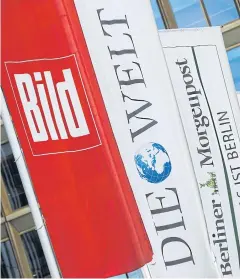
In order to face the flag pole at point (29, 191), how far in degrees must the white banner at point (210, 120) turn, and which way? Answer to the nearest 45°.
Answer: approximately 45° to its right

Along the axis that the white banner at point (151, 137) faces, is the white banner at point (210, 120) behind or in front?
behind

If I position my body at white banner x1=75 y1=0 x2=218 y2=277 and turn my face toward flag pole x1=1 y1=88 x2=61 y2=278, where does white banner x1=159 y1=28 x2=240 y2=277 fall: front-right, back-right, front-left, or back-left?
back-right

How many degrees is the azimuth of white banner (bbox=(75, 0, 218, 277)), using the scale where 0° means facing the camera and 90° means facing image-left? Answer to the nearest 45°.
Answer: approximately 0°

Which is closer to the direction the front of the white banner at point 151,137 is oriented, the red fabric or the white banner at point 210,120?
the red fabric

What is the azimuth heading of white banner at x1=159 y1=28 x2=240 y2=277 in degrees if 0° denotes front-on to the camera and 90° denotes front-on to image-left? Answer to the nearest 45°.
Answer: approximately 0°

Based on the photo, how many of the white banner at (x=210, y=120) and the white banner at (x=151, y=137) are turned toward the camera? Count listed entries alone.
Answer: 2
